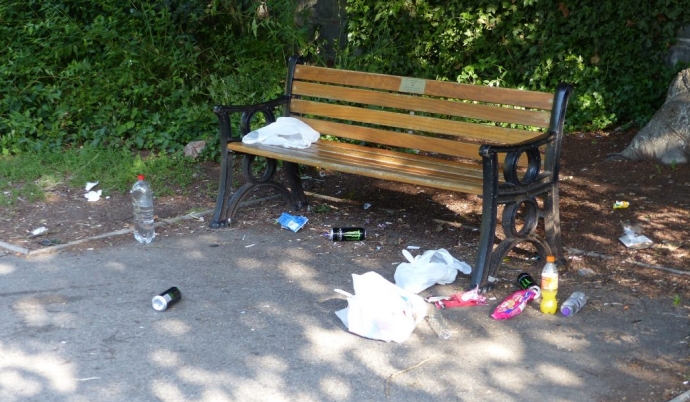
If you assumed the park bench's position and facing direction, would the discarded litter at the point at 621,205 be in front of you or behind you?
behind

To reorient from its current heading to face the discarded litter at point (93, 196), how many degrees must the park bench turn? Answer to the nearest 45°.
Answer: approximately 45° to its right

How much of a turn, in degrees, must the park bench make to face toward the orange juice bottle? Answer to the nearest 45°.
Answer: approximately 90° to its left

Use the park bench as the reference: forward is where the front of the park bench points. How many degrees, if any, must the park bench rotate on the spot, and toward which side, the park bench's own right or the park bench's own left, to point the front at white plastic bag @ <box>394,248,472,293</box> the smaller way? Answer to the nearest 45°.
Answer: approximately 45° to the park bench's own left

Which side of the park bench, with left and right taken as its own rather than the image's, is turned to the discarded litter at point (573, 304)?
left

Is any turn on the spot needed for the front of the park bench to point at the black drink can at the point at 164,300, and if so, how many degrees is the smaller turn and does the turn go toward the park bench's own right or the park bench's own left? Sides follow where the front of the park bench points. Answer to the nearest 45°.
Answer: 0° — it already faces it

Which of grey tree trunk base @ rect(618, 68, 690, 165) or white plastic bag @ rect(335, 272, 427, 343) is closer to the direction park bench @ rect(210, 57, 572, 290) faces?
the white plastic bag

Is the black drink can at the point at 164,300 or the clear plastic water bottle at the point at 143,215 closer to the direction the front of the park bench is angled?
the black drink can

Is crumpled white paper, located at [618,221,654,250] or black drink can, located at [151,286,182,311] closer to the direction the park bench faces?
the black drink can

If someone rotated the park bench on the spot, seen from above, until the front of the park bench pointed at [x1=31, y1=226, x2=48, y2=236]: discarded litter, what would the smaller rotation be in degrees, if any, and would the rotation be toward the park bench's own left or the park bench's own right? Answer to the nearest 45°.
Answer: approximately 45° to the park bench's own right

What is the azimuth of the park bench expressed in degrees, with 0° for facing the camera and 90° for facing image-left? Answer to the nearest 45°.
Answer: approximately 45°

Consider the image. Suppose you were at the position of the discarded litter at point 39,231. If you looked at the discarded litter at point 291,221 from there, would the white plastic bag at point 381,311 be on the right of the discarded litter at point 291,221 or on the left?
right

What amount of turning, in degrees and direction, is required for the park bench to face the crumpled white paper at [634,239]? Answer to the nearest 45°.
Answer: approximately 135° to its left

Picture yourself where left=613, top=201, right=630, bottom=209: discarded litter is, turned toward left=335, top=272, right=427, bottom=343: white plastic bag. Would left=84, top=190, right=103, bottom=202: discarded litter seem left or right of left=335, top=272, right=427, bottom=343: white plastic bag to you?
right
